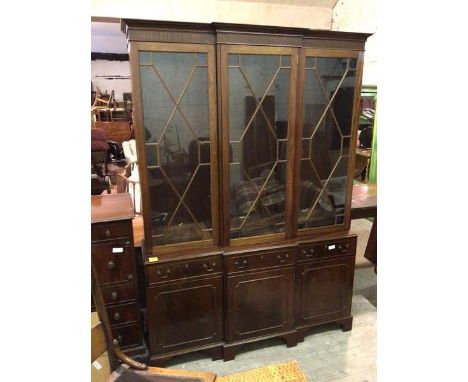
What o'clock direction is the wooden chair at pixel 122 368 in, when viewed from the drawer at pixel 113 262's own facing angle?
The wooden chair is roughly at 12 o'clock from the drawer.

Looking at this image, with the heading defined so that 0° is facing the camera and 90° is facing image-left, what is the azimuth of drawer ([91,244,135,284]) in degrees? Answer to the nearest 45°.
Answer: approximately 0°

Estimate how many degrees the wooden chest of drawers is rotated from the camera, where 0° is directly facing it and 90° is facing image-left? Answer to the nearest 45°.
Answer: approximately 0°

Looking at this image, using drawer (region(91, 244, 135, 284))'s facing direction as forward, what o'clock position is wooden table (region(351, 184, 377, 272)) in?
The wooden table is roughly at 9 o'clock from the drawer.

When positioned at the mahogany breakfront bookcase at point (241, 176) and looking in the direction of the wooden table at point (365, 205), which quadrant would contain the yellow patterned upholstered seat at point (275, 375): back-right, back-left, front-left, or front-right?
back-right

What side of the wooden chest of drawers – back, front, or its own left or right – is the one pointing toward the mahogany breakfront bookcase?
left

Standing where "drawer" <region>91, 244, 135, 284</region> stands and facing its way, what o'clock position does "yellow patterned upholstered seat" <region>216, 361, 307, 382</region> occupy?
The yellow patterned upholstered seat is roughly at 11 o'clock from the drawer.

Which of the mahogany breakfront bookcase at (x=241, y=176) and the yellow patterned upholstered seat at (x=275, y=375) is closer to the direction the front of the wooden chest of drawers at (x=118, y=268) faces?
the yellow patterned upholstered seat

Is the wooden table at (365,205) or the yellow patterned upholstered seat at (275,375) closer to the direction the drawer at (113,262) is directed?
the yellow patterned upholstered seat

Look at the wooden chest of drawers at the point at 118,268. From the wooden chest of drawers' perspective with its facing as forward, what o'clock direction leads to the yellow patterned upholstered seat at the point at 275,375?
The yellow patterned upholstered seat is roughly at 11 o'clock from the wooden chest of drawers.

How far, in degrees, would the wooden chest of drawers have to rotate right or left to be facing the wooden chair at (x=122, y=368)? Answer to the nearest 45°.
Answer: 0° — it already faces it

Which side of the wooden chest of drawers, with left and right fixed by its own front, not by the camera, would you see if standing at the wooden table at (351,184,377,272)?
left
